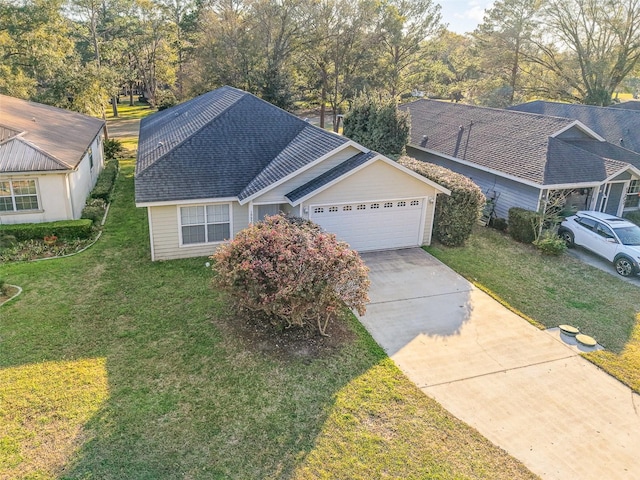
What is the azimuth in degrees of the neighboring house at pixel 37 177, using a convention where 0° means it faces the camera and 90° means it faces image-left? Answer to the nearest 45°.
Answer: approximately 0°

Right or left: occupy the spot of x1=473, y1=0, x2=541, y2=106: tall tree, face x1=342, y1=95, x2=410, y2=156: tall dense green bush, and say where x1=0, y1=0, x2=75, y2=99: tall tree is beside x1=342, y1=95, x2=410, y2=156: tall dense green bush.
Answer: right

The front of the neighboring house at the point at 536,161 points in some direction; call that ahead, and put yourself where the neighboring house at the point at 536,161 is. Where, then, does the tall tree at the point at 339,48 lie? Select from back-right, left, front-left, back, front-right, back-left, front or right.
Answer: back

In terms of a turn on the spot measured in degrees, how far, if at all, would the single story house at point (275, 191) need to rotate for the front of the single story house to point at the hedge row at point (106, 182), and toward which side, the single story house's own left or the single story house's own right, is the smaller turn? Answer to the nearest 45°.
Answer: approximately 135° to the single story house's own right

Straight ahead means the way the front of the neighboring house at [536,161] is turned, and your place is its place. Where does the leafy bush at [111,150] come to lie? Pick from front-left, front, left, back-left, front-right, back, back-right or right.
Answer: back-right

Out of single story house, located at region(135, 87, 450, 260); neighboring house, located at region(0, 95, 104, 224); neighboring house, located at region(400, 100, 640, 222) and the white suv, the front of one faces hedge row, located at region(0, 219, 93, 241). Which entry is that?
neighboring house, located at region(0, 95, 104, 224)

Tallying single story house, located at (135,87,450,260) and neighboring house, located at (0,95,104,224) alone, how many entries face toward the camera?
2

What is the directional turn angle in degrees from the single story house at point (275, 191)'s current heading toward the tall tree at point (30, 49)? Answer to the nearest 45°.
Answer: approximately 135° to its right

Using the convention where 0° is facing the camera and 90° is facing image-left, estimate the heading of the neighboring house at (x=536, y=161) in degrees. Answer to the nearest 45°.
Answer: approximately 315°

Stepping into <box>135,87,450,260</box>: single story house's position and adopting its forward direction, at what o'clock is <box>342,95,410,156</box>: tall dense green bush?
The tall dense green bush is roughly at 7 o'clock from the single story house.
